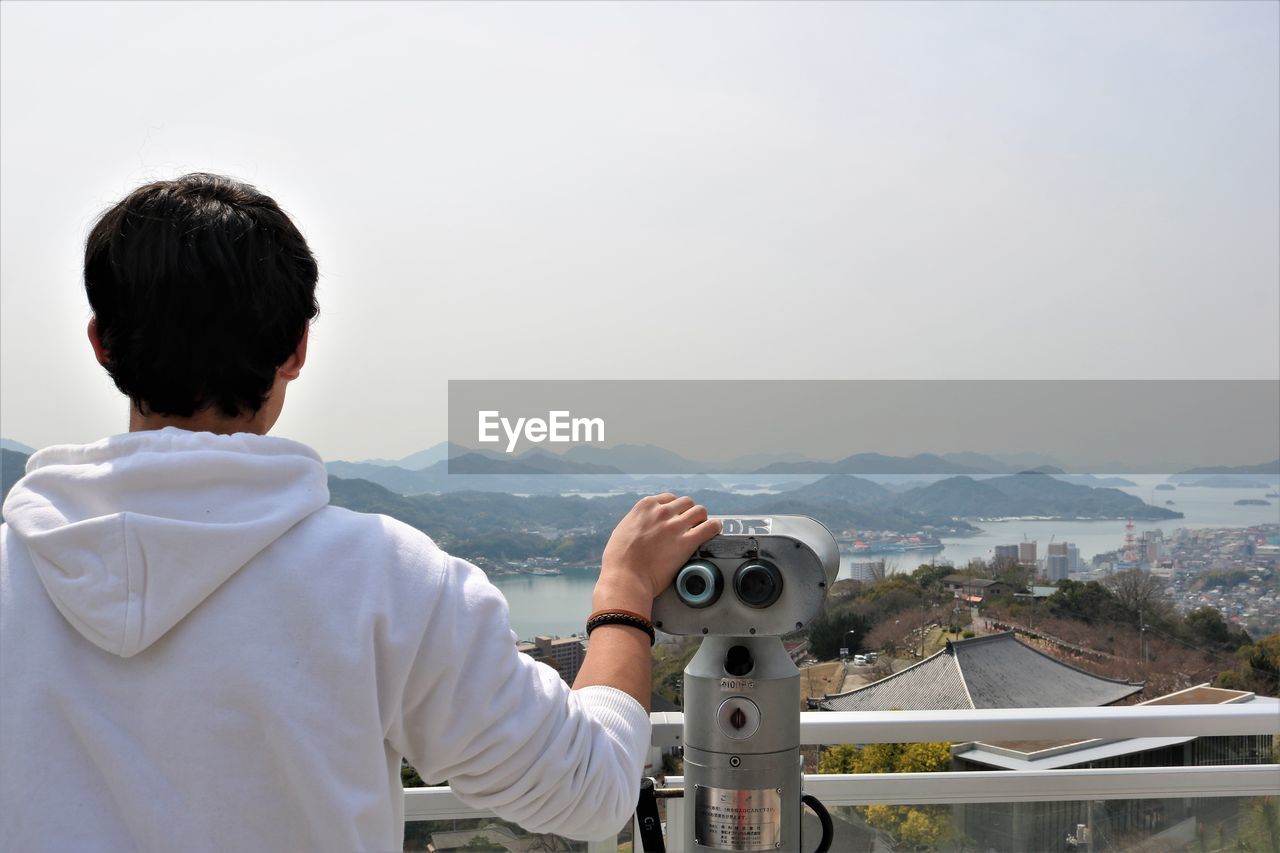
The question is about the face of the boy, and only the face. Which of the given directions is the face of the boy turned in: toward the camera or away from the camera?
away from the camera

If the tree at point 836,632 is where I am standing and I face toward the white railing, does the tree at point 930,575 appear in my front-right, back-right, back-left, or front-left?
back-left

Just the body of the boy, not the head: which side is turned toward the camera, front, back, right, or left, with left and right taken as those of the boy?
back
